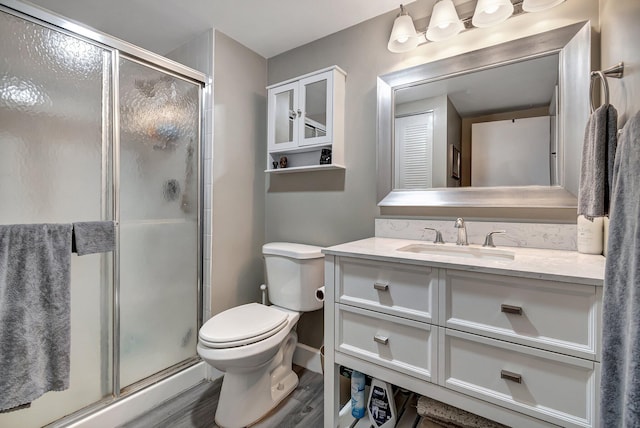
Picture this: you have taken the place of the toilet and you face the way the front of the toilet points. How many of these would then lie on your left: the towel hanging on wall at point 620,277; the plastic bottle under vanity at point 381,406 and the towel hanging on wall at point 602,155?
3

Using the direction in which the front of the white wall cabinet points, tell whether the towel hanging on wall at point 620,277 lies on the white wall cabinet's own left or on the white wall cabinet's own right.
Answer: on the white wall cabinet's own left

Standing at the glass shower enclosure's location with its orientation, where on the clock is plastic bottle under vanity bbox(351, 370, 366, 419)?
The plastic bottle under vanity is roughly at 12 o'clock from the glass shower enclosure.

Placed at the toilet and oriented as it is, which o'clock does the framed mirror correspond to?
The framed mirror is roughly at 8 o'clock from the toilet.

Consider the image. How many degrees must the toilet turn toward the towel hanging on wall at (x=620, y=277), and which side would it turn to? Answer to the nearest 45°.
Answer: approximately 90° to its left

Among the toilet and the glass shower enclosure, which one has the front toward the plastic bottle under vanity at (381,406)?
the glass shower enclosure

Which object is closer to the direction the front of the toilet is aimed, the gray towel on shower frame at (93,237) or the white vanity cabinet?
the gray towel on shower frame

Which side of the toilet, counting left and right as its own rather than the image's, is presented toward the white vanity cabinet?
left
